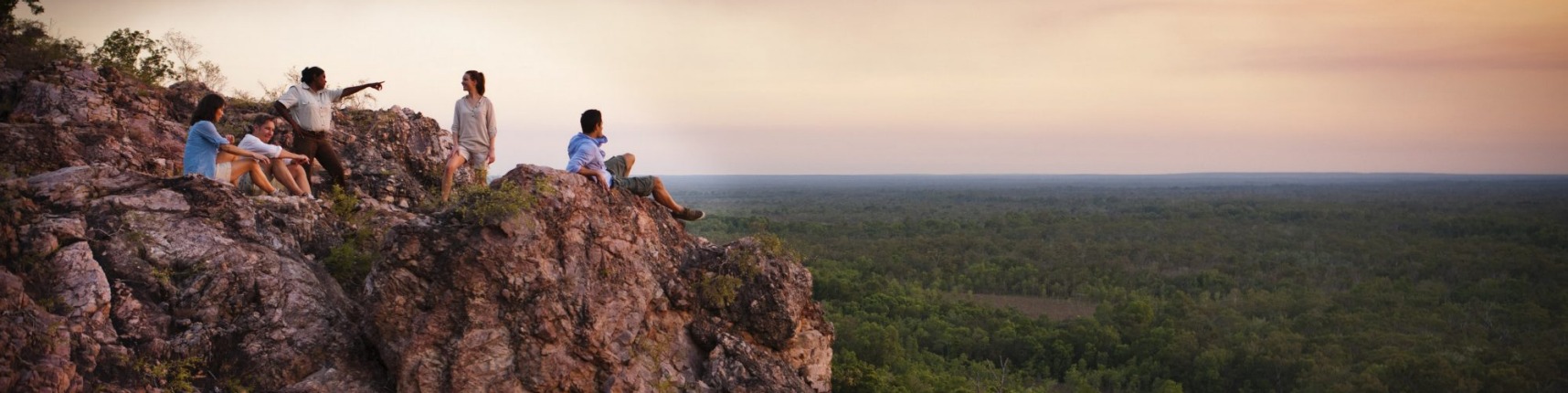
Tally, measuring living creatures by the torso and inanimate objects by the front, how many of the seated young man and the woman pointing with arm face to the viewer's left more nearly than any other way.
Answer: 0

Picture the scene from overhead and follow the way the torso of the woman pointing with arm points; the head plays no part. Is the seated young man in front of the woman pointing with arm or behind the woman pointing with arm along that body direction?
in front

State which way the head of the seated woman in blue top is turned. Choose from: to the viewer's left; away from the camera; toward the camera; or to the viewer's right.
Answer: to the viewer's right

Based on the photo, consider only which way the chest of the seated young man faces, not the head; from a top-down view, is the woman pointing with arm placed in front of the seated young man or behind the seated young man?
behind

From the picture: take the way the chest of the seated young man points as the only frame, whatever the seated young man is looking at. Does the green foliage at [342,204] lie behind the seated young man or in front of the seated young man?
behind

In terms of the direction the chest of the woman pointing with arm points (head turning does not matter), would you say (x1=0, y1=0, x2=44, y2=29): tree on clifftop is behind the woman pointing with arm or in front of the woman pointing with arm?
behind

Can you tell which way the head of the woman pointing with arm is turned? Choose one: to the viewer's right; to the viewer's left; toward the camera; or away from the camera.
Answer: to the viewer's right

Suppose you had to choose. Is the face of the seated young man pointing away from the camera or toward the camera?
away from the camera

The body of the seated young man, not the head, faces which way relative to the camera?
to the viewer's right
